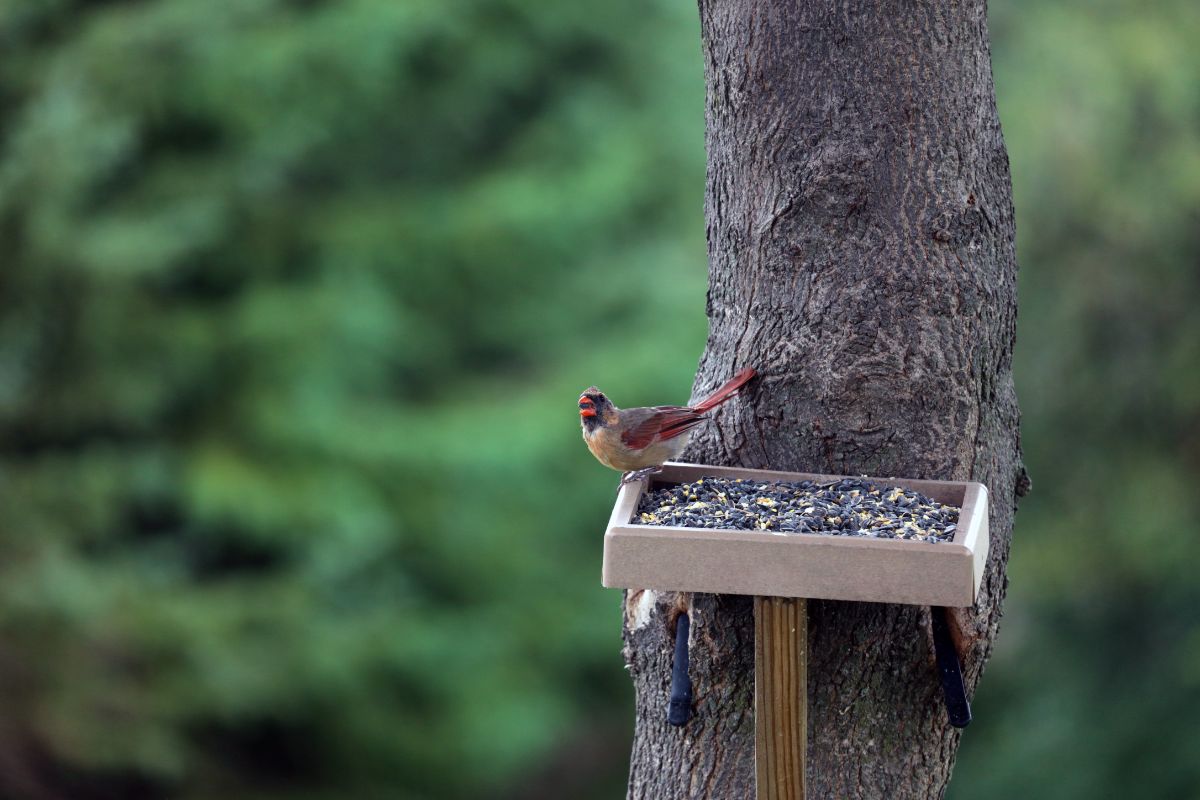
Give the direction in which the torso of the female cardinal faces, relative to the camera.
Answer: to the viewer's left
